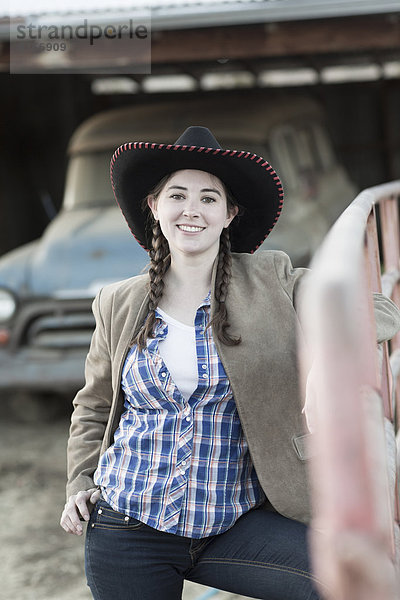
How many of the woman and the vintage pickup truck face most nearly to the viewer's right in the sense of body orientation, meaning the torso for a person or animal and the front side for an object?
0

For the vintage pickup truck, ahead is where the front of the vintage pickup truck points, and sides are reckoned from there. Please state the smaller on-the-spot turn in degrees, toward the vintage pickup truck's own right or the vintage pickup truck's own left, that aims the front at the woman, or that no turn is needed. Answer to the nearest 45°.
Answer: approximately 45° to the vintage pickup truck's own left

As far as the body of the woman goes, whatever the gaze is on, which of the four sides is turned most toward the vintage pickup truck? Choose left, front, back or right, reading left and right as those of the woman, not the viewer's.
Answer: back
